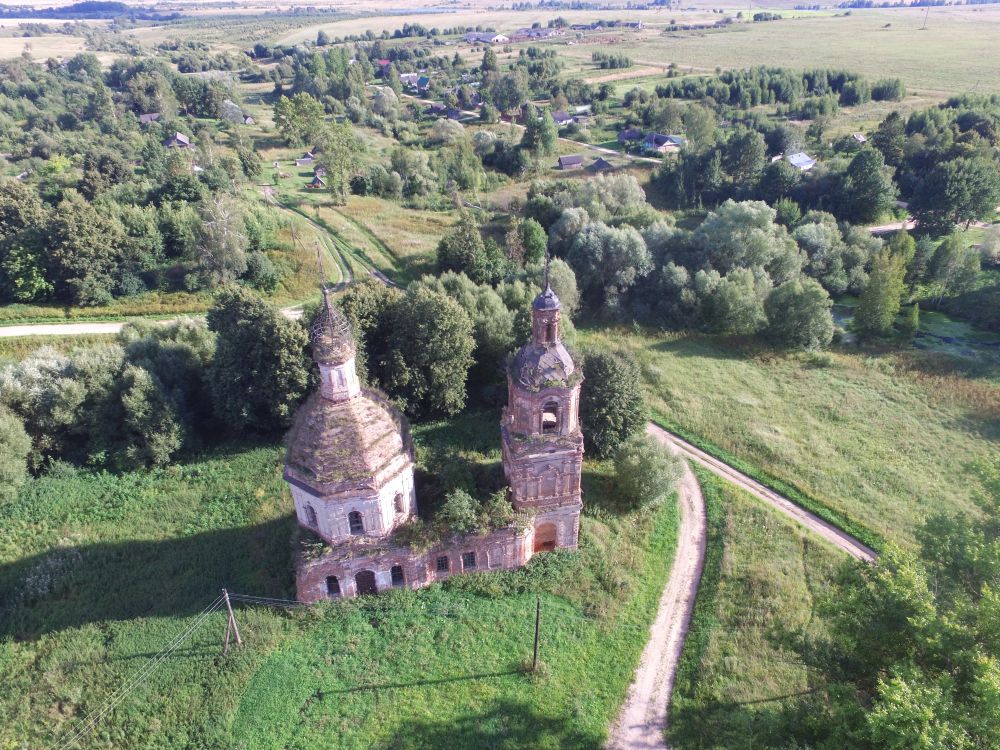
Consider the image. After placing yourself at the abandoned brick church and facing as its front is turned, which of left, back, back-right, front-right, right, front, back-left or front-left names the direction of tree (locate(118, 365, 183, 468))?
back-left

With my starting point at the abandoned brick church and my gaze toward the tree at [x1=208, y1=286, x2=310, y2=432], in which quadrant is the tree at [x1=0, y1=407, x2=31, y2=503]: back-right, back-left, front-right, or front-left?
front-left

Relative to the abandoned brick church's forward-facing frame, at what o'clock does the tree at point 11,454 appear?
The tree is roughly at 7 o'clock from the abandoned brick church.

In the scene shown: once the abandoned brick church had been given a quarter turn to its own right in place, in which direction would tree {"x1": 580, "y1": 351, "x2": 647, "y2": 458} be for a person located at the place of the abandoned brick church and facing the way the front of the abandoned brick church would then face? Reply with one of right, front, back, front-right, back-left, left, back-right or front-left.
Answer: back-left

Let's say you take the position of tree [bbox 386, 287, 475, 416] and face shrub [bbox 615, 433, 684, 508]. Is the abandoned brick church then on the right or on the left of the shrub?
right

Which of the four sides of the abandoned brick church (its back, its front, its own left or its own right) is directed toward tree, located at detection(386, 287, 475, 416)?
left

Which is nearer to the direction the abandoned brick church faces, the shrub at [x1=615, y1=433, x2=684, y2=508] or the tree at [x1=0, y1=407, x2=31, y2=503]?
the shrub

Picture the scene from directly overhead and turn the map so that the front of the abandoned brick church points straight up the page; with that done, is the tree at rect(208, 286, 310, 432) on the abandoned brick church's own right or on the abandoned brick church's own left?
on the abandoned brick church's own left

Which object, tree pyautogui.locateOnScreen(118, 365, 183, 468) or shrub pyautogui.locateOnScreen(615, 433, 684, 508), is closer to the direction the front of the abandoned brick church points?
the shrub

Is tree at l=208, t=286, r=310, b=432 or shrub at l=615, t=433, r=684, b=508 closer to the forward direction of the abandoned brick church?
the shrub

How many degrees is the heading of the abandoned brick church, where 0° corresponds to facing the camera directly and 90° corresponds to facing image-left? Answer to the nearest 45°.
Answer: approximately 270°

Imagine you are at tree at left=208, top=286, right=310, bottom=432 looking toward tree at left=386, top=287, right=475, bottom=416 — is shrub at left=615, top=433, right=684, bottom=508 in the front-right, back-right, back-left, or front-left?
front-right
